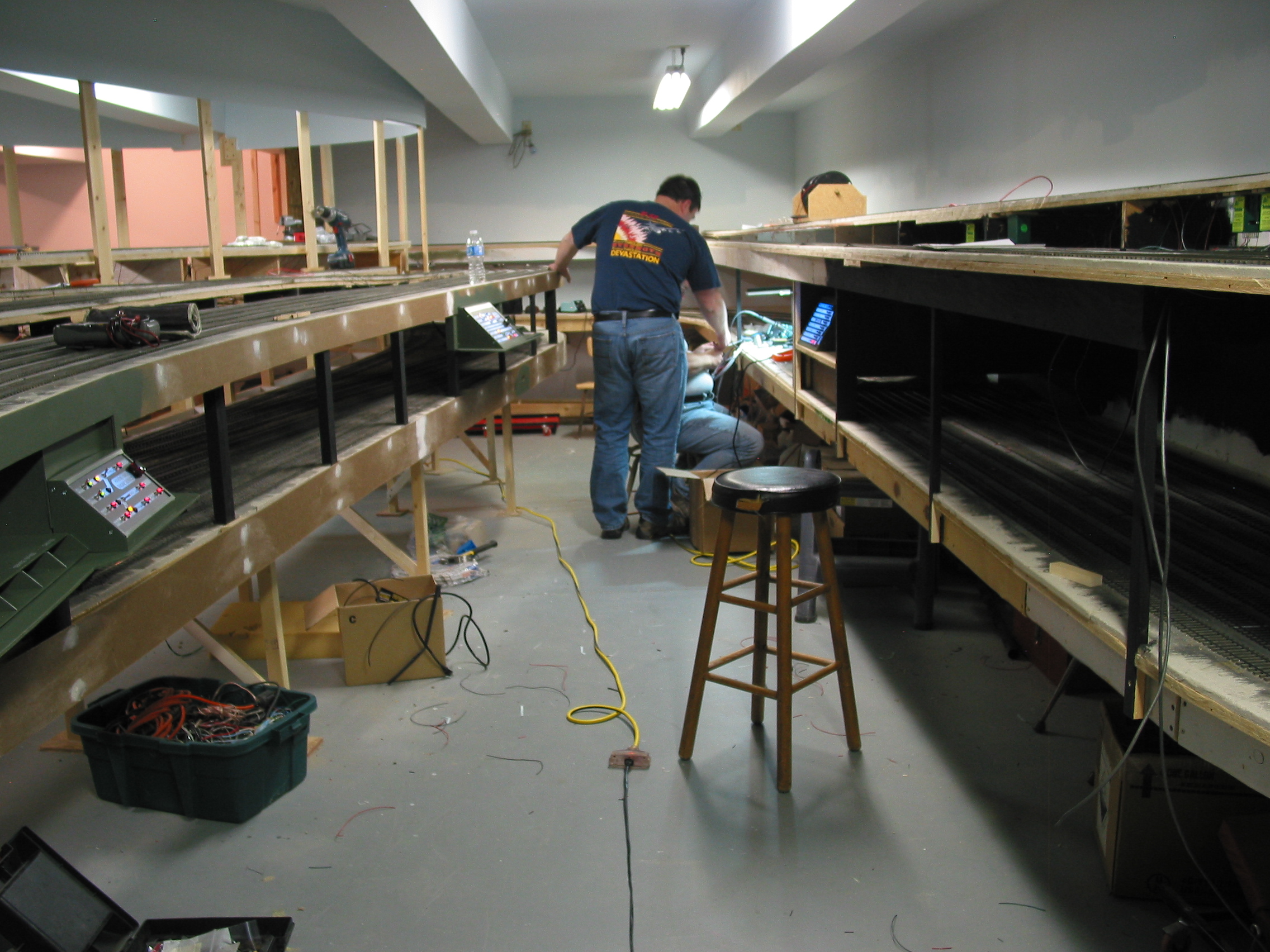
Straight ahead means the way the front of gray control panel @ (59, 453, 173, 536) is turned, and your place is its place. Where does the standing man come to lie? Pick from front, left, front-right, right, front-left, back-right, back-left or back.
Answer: left

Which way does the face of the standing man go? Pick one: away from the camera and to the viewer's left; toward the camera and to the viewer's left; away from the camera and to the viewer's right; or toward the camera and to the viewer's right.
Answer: away from the camera and to the viewer's right

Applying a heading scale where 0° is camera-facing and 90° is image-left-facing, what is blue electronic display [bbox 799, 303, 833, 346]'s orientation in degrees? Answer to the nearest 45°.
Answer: approximately 45°

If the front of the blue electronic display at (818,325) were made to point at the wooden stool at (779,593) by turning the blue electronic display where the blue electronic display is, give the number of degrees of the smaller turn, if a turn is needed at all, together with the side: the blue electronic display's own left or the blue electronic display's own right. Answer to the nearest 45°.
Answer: approximately 45° to the blue electronic display's own left

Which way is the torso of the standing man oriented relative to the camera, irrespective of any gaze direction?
away from the camera

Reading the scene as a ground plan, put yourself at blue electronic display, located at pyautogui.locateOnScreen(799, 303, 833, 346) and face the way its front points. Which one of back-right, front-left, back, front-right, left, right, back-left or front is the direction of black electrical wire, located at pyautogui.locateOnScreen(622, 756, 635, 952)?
front-left

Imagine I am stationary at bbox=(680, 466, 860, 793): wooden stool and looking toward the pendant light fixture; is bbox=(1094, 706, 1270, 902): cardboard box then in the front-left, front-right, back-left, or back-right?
back-right

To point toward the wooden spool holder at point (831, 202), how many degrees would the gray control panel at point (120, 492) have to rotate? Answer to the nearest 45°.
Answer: approximately 90° to its left

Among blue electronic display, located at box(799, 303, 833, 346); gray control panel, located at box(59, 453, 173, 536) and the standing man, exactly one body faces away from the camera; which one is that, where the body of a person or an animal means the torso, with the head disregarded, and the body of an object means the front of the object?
the standing man

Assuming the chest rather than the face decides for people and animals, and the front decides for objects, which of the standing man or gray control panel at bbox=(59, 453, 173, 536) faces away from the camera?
the standing man

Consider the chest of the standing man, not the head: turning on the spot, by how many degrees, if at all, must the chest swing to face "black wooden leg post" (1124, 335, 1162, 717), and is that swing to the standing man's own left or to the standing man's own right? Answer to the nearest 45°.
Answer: approximately 180°

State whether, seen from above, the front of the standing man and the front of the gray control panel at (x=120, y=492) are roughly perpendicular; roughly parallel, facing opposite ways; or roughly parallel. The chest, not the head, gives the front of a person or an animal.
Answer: roughly perpendicular

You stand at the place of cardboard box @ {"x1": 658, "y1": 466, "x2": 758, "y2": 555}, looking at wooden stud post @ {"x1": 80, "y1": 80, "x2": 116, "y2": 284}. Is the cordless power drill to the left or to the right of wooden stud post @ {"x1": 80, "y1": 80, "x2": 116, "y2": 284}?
right
